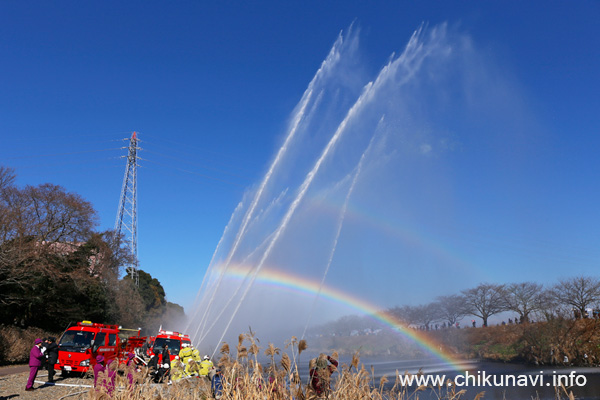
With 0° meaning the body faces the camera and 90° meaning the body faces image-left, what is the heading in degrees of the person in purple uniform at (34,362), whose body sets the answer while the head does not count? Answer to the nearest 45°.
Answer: approximately 270°

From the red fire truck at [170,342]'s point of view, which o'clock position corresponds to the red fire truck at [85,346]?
the red fire truck at [85,346] is roughly at 2 o'clock from the red fire truck at [170,342].

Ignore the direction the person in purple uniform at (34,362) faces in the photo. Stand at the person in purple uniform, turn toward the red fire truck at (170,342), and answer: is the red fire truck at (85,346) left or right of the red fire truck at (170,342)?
left

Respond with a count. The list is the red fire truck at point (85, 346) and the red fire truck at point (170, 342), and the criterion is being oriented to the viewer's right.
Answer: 0

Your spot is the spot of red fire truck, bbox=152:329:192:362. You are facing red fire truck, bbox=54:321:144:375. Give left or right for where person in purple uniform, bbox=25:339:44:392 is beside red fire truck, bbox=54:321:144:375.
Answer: left

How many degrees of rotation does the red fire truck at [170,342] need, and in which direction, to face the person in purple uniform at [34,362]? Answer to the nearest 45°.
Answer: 0° — it already faces them

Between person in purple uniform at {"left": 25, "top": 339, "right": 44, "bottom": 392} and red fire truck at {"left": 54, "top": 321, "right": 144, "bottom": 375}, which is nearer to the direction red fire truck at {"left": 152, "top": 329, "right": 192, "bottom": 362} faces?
the person in purple uniform

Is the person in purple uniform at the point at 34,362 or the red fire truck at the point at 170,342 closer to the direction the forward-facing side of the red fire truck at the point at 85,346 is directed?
the person in purple uniform

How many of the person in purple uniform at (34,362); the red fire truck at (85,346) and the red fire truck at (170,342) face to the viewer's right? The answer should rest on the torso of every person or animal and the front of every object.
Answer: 1

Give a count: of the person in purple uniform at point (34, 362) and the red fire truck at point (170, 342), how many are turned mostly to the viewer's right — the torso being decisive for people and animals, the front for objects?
1

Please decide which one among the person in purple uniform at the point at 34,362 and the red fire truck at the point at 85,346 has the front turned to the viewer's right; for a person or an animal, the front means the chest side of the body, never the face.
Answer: the person in purple uniform

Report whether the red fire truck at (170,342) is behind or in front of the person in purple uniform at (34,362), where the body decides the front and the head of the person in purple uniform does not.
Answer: in front
